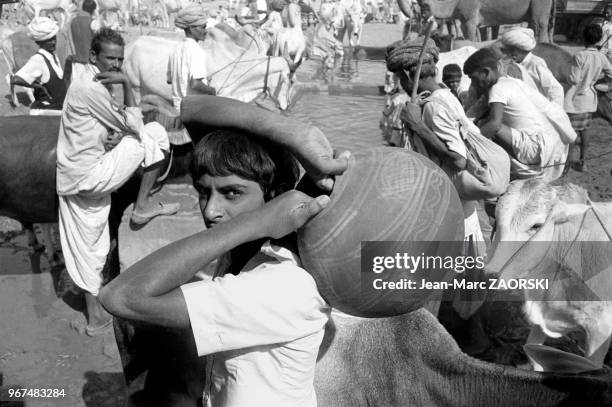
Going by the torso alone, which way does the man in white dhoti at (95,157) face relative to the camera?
to the viewer's right

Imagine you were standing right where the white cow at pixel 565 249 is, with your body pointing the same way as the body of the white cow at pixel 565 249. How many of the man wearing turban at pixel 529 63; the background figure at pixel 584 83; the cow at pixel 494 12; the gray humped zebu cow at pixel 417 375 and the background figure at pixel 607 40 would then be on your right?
4

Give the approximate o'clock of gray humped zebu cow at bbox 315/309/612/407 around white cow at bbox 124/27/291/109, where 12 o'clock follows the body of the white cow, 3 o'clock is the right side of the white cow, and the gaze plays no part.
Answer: The gray humped zebu cow is roughly at 3 o'clock from the white cow.

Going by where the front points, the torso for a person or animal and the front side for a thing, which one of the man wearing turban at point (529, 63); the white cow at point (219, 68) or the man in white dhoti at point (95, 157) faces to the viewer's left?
the man wearing turban

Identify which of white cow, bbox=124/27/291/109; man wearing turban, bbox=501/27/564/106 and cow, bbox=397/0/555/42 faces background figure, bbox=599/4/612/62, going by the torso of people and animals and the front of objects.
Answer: the white cow

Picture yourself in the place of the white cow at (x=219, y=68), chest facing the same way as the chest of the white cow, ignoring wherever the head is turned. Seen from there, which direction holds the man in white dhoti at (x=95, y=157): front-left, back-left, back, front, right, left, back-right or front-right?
right

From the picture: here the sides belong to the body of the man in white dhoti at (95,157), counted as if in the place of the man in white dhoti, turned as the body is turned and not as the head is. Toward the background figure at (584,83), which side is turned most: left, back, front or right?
front

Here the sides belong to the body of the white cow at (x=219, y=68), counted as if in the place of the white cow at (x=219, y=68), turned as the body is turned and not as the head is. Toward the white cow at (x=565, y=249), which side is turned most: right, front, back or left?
right

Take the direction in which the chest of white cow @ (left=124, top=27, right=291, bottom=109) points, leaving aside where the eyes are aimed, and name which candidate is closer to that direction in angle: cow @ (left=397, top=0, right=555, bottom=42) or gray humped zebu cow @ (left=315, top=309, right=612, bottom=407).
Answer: the cow @ (left=397, top=0, right=555, bottom=42)
